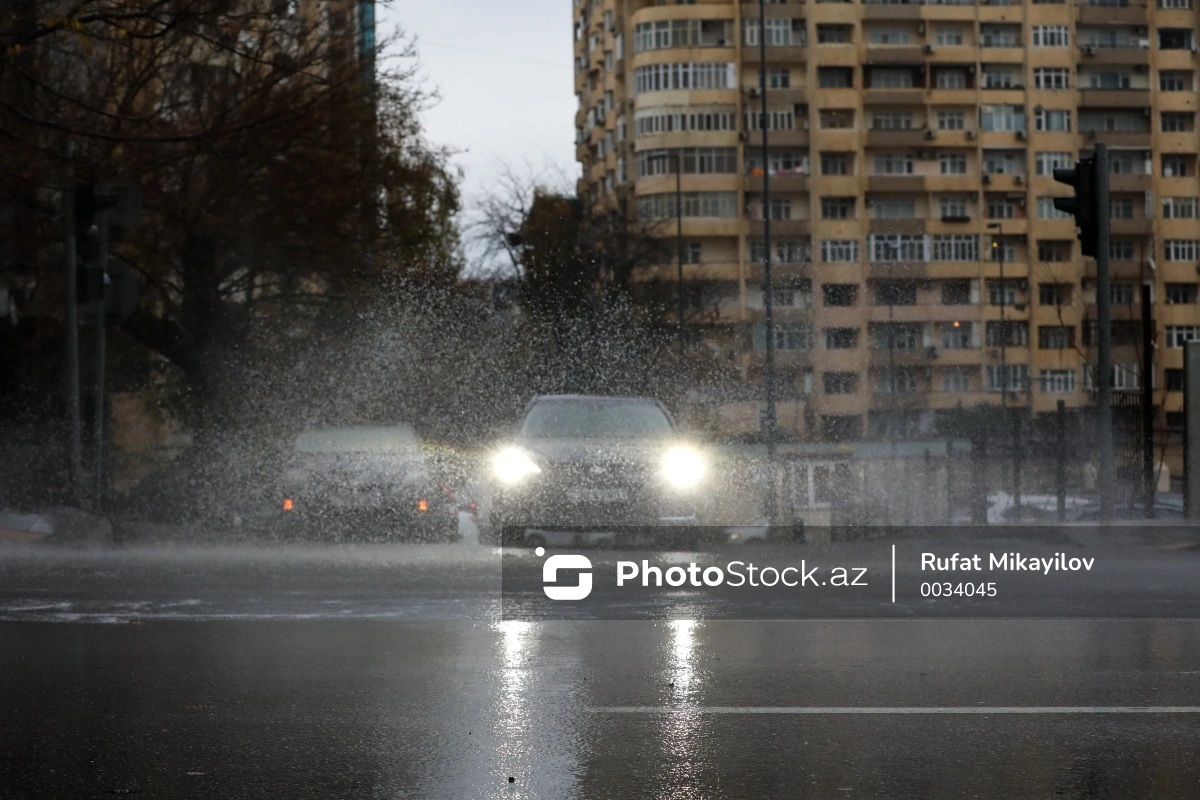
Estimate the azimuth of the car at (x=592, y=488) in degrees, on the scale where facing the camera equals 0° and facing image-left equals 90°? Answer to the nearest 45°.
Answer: approximately 0°

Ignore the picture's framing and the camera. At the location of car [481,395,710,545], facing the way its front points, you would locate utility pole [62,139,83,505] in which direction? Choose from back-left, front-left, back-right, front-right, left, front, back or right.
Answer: back-right

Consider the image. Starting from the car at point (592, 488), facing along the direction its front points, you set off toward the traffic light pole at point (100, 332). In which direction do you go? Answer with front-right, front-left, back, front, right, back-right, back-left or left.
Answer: back-right

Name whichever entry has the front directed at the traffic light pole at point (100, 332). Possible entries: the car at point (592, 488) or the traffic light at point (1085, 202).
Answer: the traffic light

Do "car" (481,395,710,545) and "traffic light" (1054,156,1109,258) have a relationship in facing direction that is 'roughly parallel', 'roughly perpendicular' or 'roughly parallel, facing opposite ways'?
roughly perpendicular

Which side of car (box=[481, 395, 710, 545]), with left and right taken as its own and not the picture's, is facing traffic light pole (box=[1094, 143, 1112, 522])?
left

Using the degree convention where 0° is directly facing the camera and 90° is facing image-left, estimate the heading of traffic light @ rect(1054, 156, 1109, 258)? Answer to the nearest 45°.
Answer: approximately 90°

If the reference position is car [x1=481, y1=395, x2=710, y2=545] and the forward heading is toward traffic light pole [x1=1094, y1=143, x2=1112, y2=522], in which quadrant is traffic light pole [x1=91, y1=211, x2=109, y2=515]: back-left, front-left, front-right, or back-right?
back-left

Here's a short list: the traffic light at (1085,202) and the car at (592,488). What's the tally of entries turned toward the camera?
1

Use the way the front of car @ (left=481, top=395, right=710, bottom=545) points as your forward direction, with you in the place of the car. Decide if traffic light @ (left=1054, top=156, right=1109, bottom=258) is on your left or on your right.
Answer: on your left
